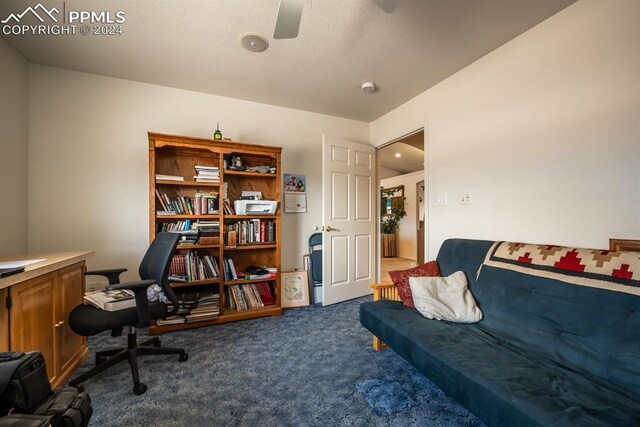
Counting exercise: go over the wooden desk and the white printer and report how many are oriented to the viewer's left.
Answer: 0

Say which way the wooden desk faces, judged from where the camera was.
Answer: facing the viewer and to the right of the viewer

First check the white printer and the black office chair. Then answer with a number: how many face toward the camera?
1

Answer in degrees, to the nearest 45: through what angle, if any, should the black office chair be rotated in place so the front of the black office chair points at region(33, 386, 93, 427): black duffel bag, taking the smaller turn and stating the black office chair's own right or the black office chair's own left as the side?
approximately 90° to the black office chair's own left

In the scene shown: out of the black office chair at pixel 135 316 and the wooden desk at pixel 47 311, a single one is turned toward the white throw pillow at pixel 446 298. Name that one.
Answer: the wooden desk

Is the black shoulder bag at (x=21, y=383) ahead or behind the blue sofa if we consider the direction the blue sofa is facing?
ahead

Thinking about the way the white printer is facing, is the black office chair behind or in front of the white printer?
in front

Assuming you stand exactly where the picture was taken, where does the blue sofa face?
facing the viewer and to the left of the viewer

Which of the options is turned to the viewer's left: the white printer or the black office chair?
the black office chair

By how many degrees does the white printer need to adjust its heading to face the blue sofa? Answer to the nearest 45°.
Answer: approximately 45° to its left

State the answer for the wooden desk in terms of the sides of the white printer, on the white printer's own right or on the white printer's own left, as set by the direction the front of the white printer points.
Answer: on the white printer's own right

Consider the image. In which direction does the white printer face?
toward the camera

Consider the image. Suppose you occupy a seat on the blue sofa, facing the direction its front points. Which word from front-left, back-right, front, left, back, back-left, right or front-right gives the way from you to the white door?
right

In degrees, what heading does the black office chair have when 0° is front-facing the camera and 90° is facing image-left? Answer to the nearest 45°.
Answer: approximately 90°

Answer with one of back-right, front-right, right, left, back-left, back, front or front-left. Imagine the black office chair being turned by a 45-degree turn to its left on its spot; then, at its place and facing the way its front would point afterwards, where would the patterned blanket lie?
left

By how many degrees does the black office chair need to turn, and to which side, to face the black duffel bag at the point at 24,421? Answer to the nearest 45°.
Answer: approximately 90° to its left

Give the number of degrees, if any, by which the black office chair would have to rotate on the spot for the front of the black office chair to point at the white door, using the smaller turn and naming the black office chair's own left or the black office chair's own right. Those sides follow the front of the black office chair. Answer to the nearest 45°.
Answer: approximately 180°

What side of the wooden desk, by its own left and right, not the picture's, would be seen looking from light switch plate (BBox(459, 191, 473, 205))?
front
